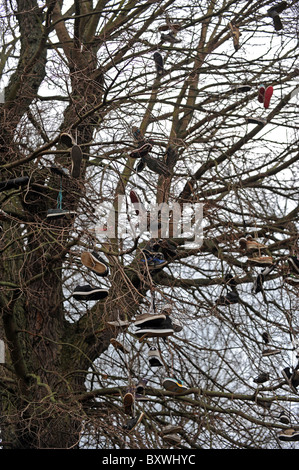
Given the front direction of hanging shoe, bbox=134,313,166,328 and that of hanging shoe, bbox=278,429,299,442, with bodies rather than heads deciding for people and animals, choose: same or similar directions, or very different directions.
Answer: same or similar directions

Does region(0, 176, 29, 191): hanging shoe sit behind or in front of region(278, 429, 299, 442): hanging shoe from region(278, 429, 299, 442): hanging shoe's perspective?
in front

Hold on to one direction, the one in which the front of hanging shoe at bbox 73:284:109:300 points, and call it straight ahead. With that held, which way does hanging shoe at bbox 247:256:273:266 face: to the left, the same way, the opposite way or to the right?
the opposite way

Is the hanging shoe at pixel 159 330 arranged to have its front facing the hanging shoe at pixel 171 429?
no

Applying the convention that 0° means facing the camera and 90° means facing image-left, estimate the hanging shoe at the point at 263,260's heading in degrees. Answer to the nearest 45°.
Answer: approximately 90°

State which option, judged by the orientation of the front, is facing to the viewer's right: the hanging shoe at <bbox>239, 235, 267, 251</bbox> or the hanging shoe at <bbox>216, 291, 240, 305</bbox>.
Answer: the hanging shoe at <bbox>239, 235, 267, 251</bbox>

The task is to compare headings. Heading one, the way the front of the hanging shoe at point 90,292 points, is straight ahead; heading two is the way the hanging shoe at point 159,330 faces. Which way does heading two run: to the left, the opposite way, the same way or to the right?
the opposite way
